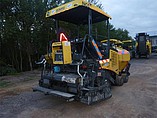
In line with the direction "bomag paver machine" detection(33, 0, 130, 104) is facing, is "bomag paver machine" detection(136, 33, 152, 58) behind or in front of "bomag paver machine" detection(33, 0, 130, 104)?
in front

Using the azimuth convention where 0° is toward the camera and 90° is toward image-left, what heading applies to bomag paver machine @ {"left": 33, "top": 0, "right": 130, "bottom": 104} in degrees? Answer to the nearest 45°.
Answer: approximately 225°
